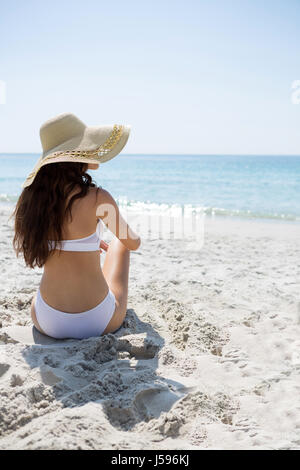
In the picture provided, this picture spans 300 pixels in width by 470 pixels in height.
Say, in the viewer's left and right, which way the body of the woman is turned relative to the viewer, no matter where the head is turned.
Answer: facing away from the viewer and to the right of the viewer

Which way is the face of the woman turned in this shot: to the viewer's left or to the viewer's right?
to the viewer's right
